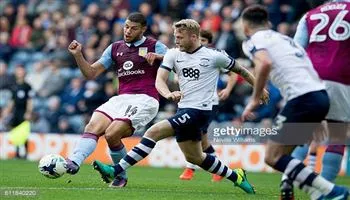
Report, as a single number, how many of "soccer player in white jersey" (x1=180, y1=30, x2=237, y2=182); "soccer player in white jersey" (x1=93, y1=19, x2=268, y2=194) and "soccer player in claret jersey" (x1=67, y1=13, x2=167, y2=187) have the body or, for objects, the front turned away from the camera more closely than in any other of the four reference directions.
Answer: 0

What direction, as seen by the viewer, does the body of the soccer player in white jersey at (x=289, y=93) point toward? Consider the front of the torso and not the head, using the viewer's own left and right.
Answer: facing away from the viewer and to the left of the viewer

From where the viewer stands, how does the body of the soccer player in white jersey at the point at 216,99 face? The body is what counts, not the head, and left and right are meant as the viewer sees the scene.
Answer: facing the viewer and to the left of the viewer

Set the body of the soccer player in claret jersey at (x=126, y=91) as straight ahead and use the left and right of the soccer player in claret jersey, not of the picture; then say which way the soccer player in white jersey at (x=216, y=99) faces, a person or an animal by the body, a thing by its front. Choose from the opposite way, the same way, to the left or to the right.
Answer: the same way

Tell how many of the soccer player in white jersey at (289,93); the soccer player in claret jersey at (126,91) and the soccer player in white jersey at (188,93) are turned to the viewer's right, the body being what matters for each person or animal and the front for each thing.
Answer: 0

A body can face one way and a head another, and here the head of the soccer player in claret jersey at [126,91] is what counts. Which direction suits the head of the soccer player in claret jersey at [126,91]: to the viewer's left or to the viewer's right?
to the viewer's left

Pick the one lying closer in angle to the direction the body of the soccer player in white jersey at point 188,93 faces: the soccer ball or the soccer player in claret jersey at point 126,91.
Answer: the soccer ball

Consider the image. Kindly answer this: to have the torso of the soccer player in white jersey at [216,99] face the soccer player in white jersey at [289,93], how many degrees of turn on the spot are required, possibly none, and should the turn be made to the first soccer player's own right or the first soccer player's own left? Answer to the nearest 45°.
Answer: approximately 45° to the first soccer player's own left

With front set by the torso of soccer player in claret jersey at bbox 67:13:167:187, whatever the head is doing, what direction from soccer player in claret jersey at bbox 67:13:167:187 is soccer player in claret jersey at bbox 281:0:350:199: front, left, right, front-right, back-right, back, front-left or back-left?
left

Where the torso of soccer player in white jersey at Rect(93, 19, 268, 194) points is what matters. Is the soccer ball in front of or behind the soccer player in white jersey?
in front

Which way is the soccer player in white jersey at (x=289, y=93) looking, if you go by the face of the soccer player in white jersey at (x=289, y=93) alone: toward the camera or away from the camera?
away from the camera

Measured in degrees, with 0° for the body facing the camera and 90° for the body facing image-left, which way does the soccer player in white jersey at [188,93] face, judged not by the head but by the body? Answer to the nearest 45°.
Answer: approximately 45°

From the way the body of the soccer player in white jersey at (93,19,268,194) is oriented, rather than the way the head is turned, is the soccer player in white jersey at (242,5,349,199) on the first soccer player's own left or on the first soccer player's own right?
on the first soccer player's own left

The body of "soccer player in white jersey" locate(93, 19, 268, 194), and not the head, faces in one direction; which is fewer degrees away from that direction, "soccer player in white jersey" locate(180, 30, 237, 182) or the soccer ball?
the soccer ball

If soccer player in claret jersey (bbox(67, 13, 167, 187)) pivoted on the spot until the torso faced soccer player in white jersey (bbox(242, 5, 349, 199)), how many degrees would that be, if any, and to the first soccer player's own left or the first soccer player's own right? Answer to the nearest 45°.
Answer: approximately 90° to the first soccer player's own left

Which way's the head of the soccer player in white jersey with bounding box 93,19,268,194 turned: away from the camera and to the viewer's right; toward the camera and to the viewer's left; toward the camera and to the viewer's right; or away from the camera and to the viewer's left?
toward the camera and to the viewer's left
